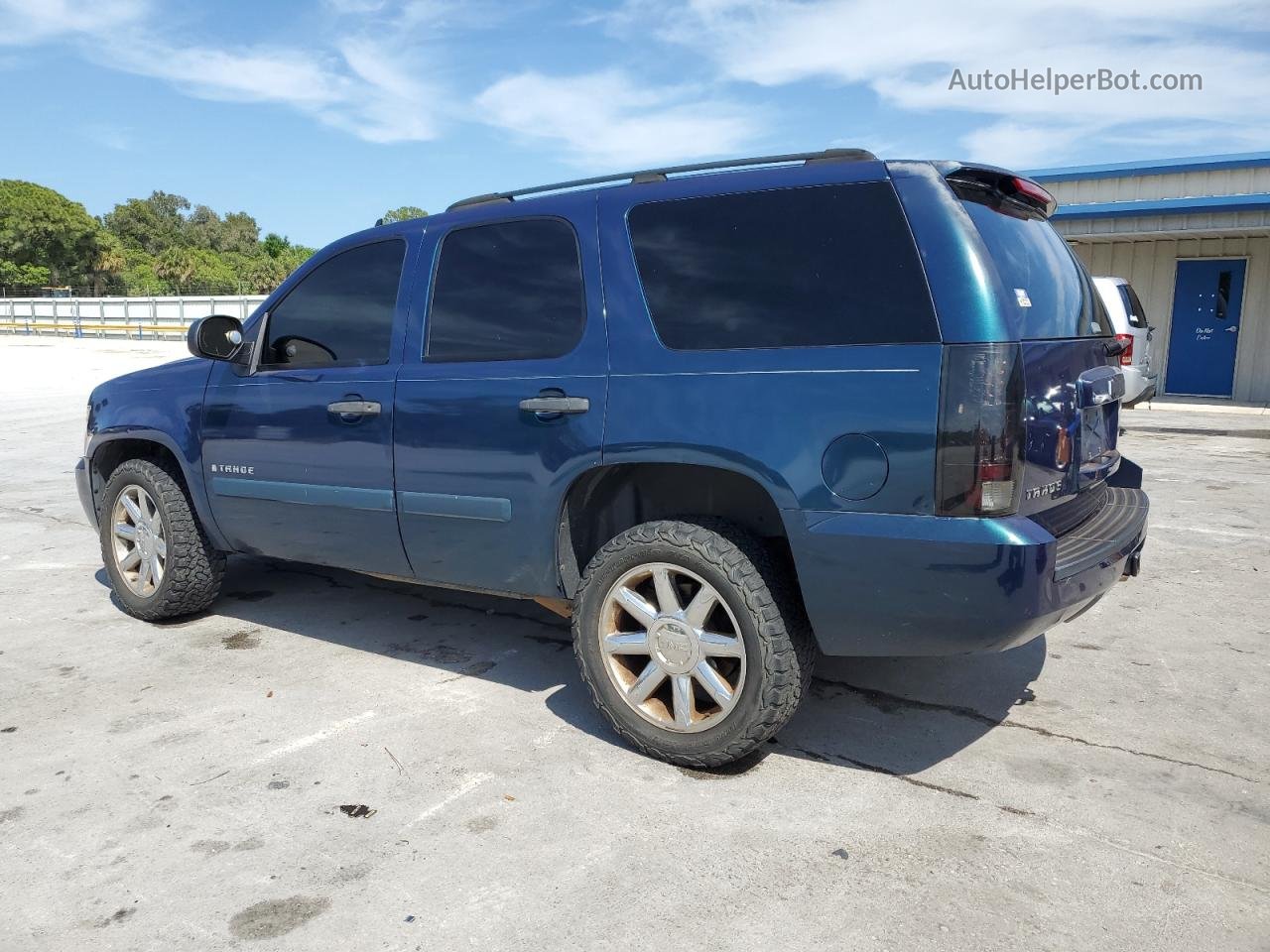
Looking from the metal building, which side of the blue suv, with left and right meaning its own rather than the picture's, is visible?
right

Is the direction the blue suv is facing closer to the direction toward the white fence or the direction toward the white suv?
the white fence

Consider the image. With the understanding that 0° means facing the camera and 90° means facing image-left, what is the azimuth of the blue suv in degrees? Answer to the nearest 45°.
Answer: approximately 135°

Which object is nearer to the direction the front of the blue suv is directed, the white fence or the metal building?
the white fence
